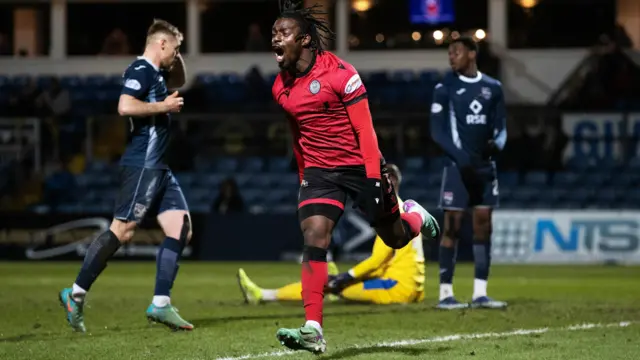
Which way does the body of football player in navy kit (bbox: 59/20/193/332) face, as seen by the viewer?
to the viewer's right

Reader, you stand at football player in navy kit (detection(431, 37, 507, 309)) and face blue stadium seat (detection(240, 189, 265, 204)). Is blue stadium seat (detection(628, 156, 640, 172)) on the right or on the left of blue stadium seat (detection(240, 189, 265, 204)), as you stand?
right

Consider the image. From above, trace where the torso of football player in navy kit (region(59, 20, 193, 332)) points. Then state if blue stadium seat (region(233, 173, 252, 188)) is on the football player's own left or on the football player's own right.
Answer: on the football player's own left

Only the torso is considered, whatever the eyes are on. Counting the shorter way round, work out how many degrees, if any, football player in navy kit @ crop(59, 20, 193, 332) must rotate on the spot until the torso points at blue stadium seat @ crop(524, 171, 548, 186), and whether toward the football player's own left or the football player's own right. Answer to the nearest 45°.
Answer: approximately 45° to the football player's own left

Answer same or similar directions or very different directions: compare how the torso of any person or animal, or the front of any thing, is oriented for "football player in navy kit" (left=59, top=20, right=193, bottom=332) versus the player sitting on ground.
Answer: very different directions

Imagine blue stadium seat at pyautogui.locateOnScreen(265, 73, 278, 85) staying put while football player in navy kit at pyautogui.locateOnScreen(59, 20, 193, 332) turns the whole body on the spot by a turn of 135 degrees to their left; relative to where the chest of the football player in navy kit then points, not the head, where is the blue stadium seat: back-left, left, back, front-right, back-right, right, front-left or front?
front-right

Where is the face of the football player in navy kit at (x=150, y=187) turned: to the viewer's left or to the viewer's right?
to the viewer's right

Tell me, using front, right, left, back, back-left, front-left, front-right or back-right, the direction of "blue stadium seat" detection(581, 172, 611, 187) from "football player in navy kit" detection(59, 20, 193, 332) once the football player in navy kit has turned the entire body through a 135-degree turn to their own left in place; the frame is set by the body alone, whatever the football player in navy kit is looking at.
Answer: right
